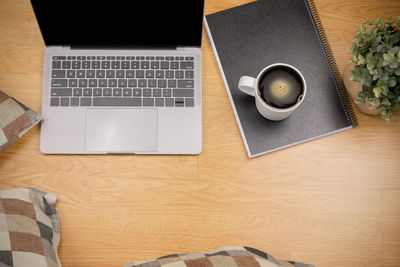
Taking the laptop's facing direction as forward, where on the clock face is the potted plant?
The potted plant is roughly at 10 o'clock from the laptop.

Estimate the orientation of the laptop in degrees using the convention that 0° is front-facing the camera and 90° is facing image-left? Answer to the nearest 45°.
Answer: approximately 0°
